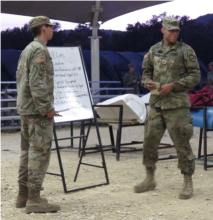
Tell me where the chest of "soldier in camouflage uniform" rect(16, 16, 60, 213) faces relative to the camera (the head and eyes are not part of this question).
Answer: to the viewer's right

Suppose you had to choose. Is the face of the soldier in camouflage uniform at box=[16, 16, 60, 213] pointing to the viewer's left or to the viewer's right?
to the viewer's right

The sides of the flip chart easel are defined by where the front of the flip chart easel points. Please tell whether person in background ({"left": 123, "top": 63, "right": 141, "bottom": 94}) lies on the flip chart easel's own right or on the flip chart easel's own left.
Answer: on the flip chart easel's own left

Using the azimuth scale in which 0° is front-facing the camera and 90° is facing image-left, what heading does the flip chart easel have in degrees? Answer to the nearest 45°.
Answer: approximately 315°
